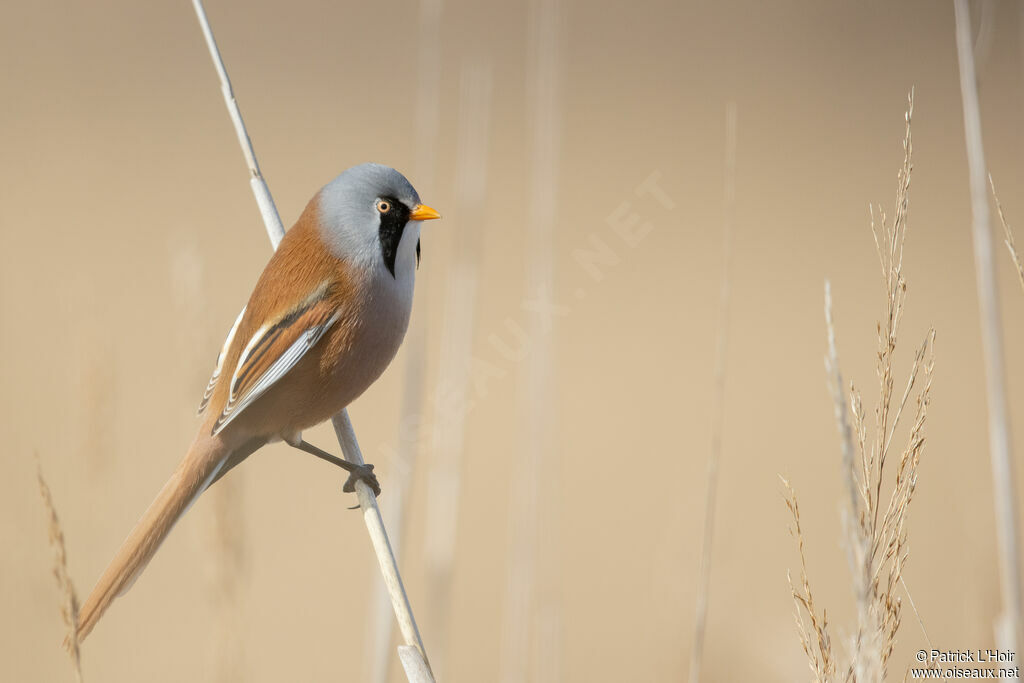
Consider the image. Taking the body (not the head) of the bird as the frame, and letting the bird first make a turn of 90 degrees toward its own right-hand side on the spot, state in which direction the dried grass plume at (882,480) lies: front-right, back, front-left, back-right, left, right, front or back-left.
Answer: front-left

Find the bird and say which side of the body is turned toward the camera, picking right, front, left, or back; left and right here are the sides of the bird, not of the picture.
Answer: right

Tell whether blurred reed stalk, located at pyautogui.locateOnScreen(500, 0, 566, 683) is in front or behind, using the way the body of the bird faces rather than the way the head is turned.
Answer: in front
